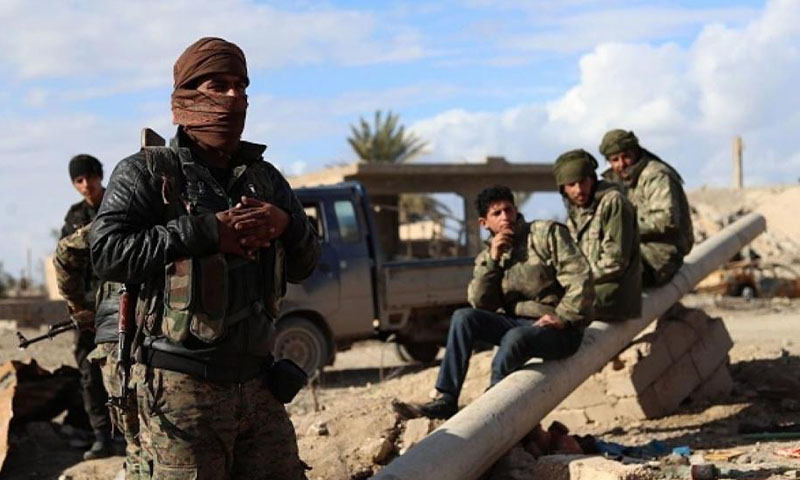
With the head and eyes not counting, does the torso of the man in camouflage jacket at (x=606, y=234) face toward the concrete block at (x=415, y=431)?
yes

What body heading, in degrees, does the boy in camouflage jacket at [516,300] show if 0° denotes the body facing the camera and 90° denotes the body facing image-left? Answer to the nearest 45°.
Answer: approximately 45°

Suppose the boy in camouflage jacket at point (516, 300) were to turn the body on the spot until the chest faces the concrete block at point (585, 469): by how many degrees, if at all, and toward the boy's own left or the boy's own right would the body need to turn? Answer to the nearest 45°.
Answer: approximately 45° to the boy's own left

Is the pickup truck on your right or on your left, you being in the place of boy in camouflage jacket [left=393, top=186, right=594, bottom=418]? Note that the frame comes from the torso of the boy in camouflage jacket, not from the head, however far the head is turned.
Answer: on your right
